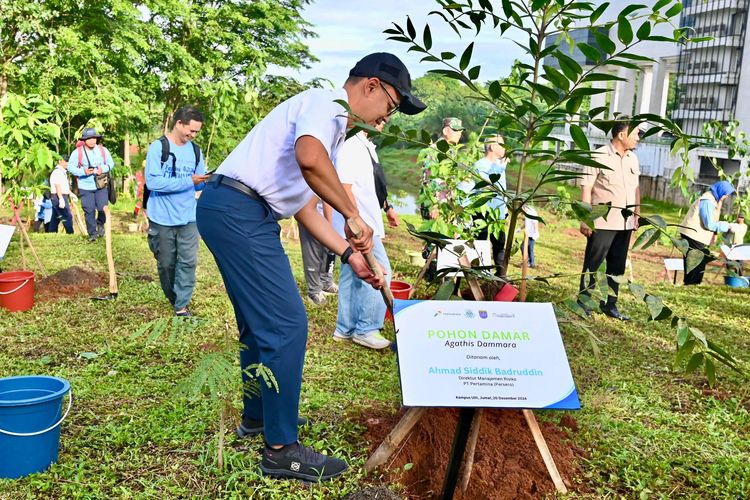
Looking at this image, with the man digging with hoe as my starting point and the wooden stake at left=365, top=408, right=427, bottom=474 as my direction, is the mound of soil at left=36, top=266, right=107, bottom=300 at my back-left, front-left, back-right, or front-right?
back-left

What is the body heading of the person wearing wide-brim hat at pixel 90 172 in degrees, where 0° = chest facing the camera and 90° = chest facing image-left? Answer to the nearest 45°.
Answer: approximately 0°

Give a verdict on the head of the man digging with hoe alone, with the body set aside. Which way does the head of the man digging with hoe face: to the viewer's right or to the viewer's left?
to the viewer's right

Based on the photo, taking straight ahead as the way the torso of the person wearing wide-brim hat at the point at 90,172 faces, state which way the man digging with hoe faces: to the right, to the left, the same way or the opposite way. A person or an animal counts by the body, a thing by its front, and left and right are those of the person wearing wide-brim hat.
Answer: to the left

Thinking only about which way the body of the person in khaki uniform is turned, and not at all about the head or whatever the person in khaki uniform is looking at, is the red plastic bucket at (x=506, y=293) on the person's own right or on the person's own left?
on the person's own right

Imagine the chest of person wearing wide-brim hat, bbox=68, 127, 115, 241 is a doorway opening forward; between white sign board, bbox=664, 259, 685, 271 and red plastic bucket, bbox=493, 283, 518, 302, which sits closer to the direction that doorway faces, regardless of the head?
the red plastic bucket

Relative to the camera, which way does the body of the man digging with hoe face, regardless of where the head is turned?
to the viewer's right

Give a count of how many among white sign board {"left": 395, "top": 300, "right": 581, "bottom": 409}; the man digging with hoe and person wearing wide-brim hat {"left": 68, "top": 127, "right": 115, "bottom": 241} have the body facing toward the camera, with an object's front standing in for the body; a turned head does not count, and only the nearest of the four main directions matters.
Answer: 2

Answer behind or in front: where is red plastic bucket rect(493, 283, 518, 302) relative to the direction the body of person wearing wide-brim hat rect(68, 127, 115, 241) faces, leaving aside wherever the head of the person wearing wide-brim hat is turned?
in front

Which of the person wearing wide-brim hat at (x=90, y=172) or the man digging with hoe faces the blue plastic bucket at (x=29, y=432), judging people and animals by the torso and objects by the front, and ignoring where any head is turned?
the person wearing wide-brim hat

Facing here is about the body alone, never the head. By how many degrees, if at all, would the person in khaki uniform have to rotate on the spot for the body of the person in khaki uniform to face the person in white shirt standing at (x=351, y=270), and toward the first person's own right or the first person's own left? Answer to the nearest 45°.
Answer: approximately 90° to the first person's own right
